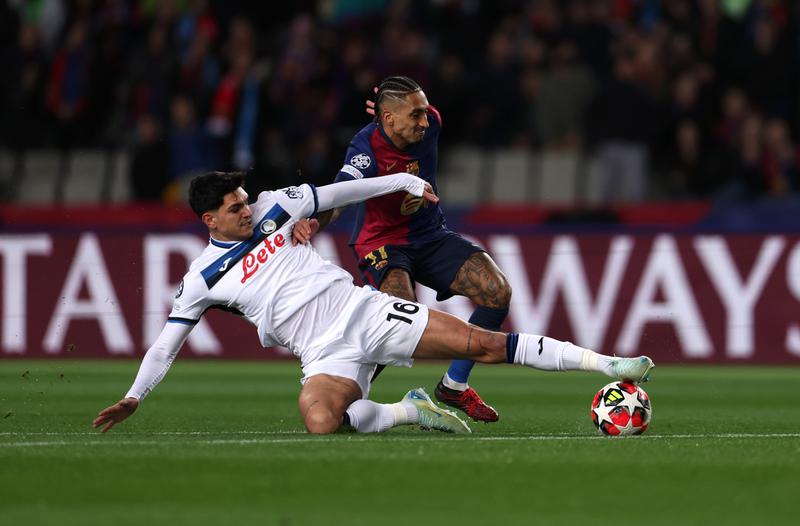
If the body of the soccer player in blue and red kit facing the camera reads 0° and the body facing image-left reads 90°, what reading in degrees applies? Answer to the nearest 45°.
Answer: approximately 315°

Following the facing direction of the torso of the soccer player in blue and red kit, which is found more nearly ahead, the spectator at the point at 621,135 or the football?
the football

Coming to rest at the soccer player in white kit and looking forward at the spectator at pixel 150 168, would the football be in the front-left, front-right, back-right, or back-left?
back-right

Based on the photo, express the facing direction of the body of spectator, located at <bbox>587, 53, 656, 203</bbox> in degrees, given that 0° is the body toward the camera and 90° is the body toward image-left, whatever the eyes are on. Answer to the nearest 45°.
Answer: approximately 0°

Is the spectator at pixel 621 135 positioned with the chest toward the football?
yes

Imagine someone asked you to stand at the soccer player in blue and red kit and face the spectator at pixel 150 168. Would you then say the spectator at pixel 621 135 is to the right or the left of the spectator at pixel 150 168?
right

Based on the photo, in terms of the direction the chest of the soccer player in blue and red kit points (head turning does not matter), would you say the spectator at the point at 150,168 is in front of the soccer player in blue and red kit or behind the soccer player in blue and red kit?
behind

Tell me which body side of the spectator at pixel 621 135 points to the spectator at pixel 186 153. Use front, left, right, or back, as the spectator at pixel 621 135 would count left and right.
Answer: right

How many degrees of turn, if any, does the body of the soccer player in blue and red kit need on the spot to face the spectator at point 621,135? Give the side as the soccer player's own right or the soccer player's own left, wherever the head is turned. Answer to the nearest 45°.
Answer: approximately 135° to the soccer player's own left

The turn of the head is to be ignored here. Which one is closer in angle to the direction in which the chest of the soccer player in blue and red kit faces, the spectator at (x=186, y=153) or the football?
the football

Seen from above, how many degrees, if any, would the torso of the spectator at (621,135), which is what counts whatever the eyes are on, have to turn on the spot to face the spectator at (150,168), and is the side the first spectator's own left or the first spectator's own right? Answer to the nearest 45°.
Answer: approximately 90° to the first spectator's own right

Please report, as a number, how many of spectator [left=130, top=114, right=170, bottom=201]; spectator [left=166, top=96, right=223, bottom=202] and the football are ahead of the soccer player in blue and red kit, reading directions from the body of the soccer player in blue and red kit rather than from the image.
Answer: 1
